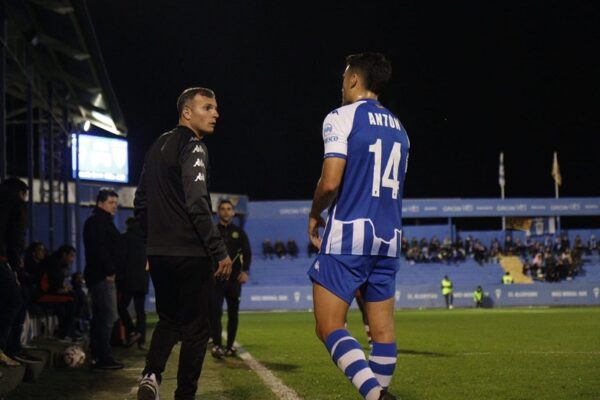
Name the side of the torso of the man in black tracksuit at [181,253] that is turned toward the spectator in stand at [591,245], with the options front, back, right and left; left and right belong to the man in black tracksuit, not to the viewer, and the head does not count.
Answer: front

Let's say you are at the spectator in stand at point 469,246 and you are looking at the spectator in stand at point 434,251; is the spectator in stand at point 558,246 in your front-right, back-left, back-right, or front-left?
back-left

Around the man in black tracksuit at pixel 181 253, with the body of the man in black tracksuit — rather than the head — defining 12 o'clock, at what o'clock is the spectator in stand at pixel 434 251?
The spectator in stand is roughly at 11 o'clock from the man in black tracksuit.

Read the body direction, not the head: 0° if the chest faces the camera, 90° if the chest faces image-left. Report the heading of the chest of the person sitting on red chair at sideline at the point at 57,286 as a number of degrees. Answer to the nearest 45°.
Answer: approximately 270°

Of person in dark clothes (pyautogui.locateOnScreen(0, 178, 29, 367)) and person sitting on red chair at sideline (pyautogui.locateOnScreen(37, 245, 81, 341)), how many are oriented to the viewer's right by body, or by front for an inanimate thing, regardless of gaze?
2

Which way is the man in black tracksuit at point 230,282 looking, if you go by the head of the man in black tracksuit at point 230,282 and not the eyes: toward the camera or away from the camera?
toward the camera

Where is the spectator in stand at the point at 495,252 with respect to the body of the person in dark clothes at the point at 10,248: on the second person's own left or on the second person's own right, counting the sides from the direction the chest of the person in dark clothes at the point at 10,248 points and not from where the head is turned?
on the second person's own left

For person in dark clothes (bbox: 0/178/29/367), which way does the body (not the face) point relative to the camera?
to the viewer's right

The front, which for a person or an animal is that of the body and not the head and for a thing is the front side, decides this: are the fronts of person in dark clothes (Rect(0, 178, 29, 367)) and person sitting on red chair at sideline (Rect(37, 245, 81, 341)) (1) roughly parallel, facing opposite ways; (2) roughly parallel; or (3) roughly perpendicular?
roughly parallel
